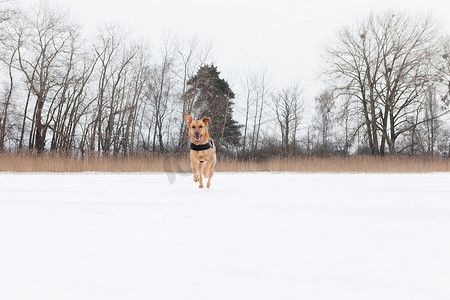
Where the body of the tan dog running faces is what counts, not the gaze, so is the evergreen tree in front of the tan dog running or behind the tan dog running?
behind

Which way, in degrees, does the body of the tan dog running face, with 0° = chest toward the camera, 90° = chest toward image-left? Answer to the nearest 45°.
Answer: approximately 0°
